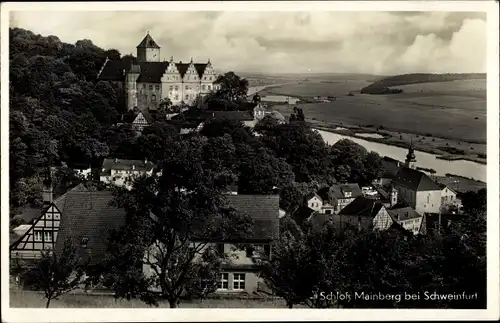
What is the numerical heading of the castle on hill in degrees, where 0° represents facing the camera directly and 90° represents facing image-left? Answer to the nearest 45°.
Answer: approximately 315°

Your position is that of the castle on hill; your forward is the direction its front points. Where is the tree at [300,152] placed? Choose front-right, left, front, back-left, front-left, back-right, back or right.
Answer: front-left

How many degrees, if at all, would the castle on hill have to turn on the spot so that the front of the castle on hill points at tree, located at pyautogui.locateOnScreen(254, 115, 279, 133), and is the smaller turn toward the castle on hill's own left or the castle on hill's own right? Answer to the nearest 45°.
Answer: approximately 45° to the castle on hill's own left
